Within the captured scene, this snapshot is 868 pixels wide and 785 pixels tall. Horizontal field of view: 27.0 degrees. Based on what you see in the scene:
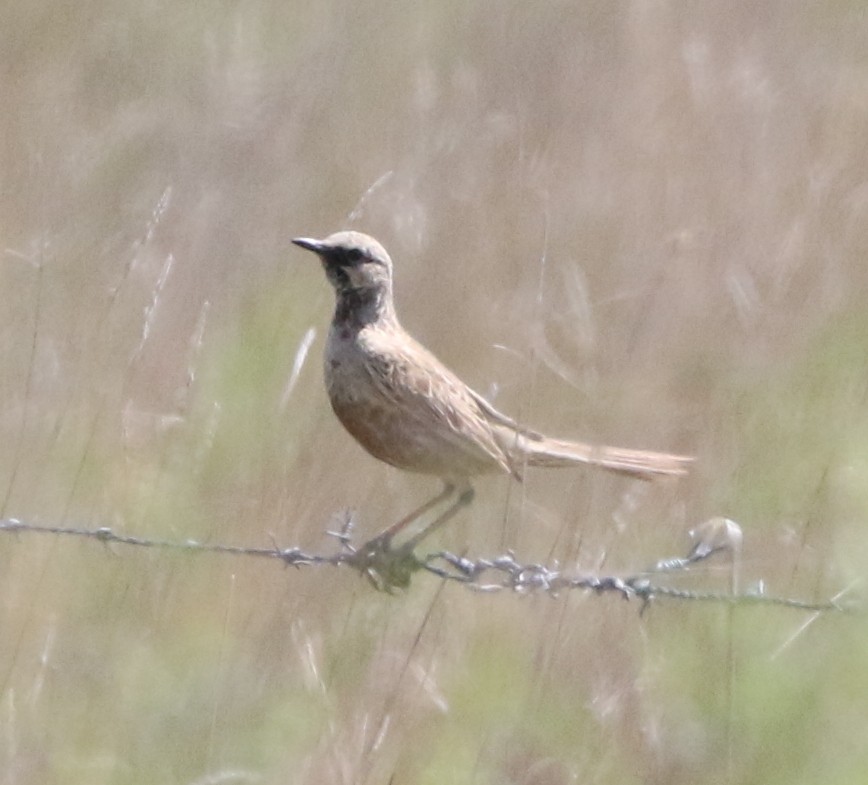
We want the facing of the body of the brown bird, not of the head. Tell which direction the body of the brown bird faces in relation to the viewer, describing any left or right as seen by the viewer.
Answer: facing to the left of the viewer
